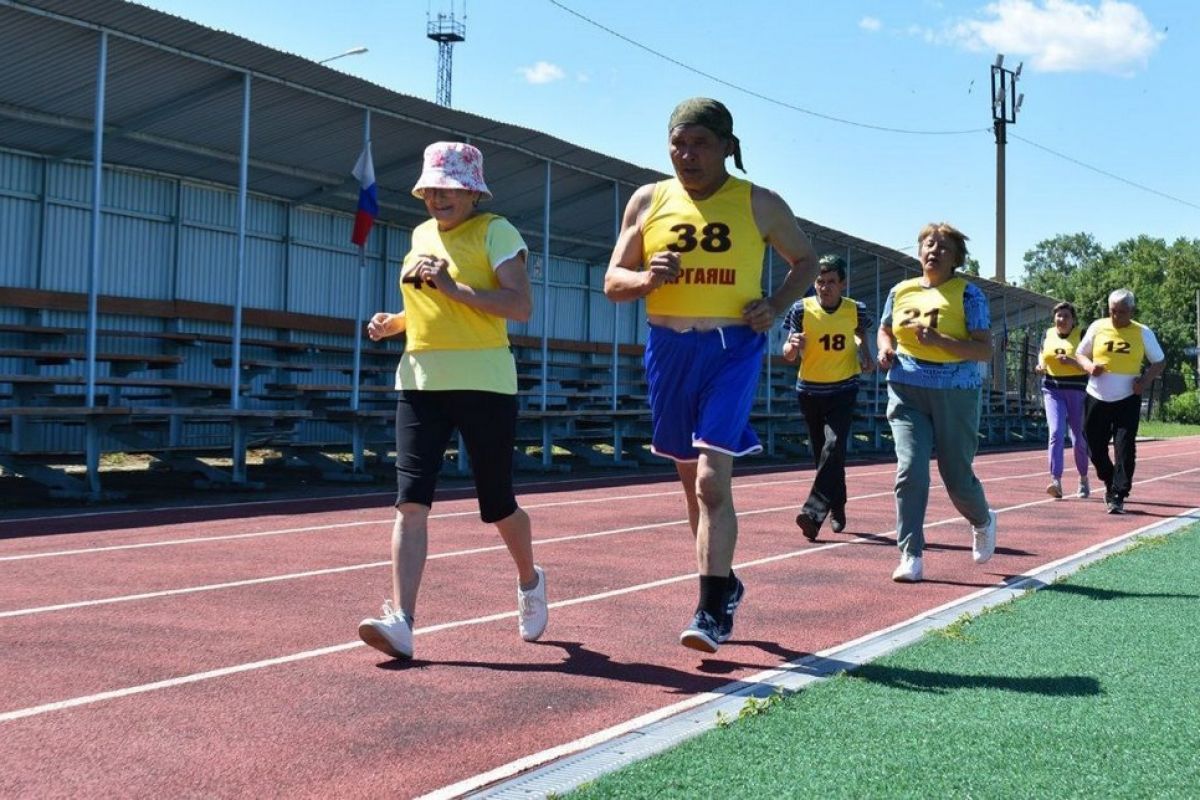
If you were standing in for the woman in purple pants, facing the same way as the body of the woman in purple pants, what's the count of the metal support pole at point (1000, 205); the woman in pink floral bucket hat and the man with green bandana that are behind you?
1

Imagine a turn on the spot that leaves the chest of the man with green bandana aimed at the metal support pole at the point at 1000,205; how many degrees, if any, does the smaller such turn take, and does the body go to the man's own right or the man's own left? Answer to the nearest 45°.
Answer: approximately 180°

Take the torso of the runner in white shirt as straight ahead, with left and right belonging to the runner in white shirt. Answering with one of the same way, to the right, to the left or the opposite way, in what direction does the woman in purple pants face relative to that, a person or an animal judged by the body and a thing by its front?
the same way

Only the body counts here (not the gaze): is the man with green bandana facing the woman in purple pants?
no

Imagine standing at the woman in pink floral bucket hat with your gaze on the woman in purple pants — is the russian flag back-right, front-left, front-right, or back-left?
front-left

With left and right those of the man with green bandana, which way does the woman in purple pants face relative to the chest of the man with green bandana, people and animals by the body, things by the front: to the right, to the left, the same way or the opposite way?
the same way

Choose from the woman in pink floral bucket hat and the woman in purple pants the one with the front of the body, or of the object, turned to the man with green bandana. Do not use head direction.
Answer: the woman in purple pants

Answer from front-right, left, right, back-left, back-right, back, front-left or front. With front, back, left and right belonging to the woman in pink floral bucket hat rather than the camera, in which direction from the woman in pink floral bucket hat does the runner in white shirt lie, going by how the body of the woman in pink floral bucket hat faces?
back

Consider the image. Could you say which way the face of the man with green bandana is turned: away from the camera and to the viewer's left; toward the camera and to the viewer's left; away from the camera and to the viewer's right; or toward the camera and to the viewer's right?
toward the camera and to the viewer's left

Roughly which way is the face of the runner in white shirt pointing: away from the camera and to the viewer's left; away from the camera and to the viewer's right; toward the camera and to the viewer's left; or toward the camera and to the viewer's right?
toward the camera and to the viewer's left

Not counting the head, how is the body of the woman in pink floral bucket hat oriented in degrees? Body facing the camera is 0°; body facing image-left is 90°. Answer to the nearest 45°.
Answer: approximately 45°

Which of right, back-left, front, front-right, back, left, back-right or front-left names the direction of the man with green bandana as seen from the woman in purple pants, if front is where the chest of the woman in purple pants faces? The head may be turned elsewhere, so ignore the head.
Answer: front

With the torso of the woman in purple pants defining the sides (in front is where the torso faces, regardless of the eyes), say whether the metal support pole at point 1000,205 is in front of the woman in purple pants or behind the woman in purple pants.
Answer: behind

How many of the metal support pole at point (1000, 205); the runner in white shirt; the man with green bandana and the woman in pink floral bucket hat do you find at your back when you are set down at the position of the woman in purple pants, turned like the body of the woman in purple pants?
1

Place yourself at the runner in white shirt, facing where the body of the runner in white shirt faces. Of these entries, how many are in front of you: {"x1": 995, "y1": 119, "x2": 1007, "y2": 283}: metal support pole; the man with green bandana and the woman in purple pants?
1

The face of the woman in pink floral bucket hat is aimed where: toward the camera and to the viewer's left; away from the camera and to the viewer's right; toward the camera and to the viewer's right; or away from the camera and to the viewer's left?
toward the camera and to the viewer's left

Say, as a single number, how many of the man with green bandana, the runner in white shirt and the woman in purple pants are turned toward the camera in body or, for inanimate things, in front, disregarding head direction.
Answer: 3

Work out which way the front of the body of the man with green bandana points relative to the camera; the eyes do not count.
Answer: toward the camera

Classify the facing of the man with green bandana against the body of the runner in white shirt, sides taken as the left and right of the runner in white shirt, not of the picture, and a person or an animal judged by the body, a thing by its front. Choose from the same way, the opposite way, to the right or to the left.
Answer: the same way

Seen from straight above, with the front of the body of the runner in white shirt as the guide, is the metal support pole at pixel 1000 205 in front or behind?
behind
